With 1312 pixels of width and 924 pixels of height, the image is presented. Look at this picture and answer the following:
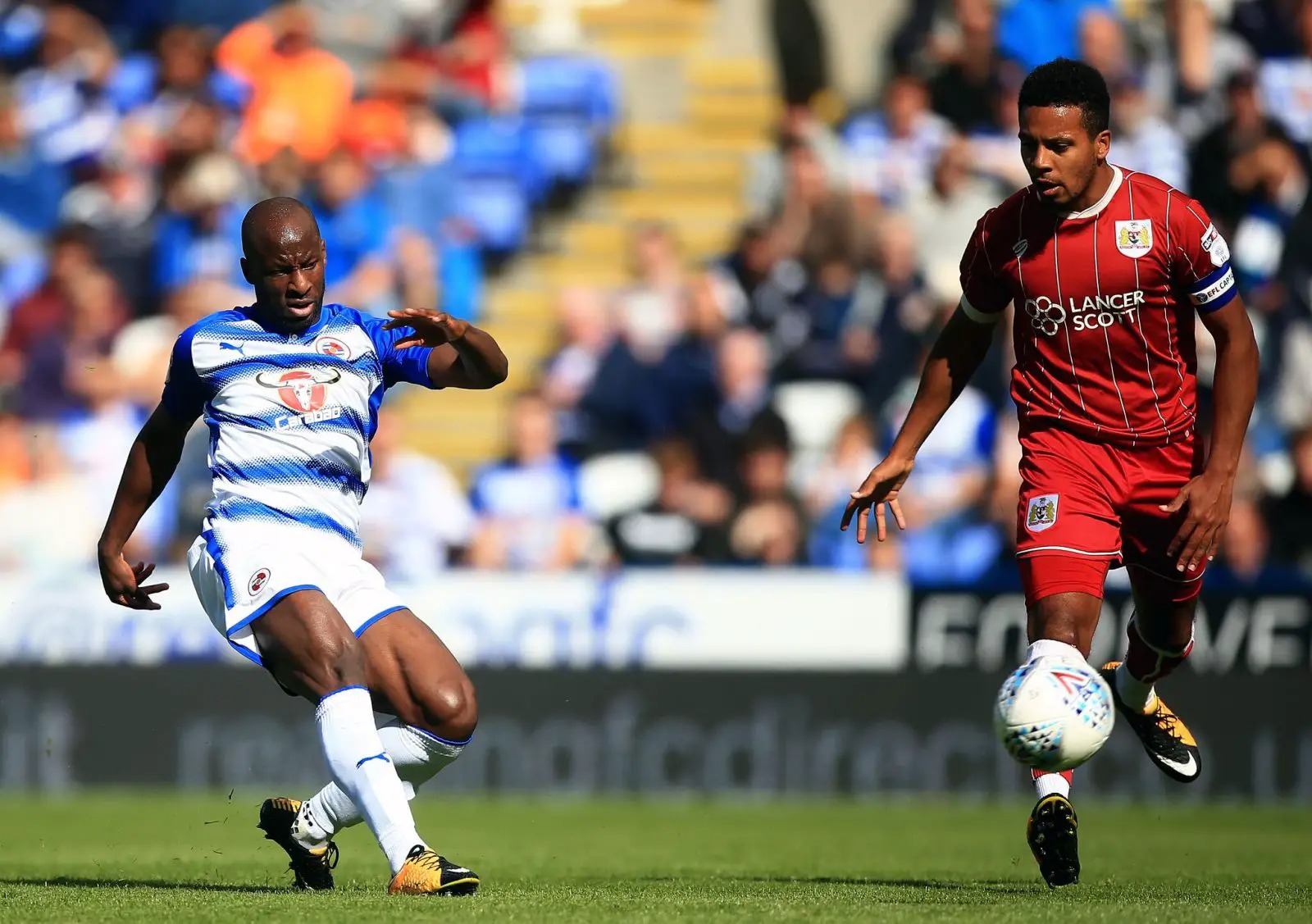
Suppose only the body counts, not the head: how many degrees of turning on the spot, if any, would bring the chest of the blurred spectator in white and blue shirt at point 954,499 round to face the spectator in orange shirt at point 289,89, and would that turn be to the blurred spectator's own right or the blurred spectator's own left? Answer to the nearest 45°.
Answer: approximately 135° to the blurred spectator's own right

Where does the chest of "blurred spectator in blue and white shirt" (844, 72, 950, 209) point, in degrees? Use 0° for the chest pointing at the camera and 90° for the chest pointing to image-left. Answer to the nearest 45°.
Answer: approximately 0°

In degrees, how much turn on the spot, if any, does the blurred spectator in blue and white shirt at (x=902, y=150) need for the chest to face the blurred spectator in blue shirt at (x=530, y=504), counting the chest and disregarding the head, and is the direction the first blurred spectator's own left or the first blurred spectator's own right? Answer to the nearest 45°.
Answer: approximately 45° to the first blurred spectator's own right

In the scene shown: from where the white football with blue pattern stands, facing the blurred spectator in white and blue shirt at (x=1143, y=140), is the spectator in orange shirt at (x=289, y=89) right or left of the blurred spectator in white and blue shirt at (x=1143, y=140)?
left

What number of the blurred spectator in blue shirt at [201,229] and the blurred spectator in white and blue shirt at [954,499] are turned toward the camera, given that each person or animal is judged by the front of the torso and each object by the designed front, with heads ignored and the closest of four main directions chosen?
2

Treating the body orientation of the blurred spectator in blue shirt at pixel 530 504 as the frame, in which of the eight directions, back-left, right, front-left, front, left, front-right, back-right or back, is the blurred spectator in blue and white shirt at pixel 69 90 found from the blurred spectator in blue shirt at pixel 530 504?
back-right

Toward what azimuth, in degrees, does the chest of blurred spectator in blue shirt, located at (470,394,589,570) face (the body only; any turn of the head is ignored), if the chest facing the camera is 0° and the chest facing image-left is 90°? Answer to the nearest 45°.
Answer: approximately 0°
